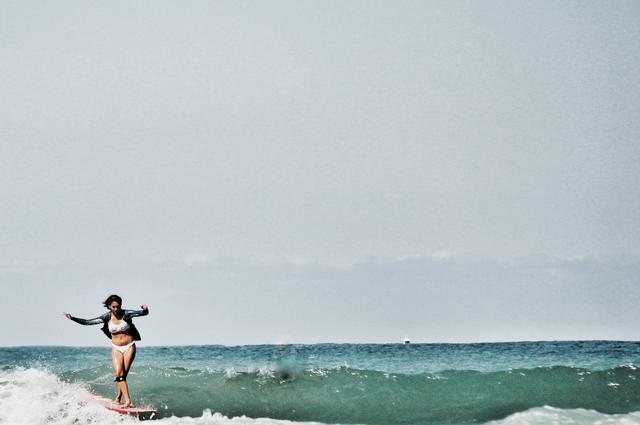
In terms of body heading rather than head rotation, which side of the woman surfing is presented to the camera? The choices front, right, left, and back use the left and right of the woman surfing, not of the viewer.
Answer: front
